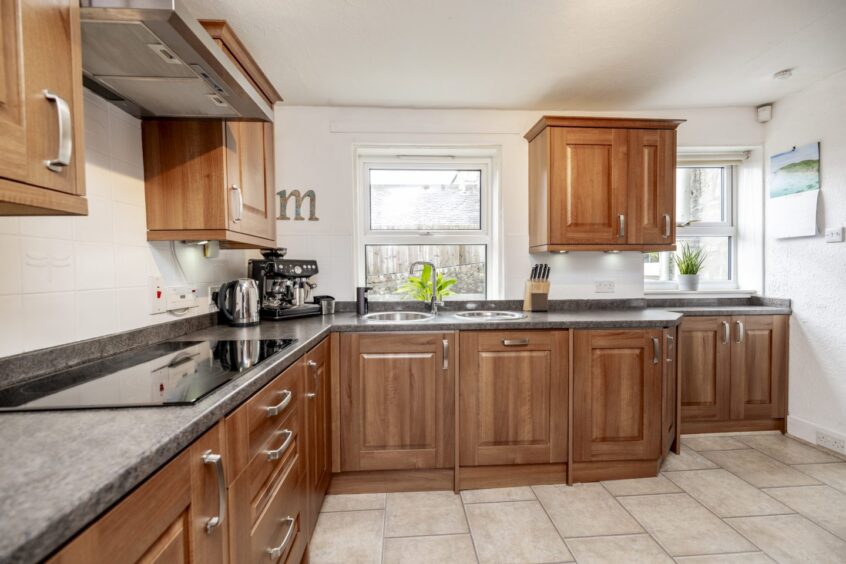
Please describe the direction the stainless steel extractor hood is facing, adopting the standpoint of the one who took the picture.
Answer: facing the viewer and to the right of the viewer

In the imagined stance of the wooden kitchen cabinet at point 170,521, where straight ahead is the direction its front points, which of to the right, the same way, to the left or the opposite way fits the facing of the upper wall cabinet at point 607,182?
to the right

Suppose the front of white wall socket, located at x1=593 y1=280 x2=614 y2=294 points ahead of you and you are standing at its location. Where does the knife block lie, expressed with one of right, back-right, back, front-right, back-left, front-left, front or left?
front-right

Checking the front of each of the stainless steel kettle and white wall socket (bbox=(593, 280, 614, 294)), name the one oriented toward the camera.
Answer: the white wall socket

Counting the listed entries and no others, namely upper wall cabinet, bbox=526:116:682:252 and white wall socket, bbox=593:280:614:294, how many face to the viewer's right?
0

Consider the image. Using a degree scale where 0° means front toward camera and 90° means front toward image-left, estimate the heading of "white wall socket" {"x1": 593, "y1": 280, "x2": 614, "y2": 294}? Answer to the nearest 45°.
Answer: approximately 0°

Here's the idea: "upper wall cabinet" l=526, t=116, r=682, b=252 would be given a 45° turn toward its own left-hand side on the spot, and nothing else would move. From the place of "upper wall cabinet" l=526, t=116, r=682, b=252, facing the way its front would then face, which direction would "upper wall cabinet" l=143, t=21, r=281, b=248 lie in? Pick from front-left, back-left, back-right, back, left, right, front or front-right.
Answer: right

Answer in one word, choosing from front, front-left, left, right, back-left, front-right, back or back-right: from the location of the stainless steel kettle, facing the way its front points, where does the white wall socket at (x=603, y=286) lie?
front

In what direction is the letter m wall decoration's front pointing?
toward the camera

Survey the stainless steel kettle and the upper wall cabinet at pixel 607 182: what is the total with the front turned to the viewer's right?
1

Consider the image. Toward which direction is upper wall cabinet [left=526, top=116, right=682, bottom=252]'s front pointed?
toward the camera

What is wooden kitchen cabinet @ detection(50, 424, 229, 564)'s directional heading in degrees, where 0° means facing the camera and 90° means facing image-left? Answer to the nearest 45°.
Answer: approximately 315°
